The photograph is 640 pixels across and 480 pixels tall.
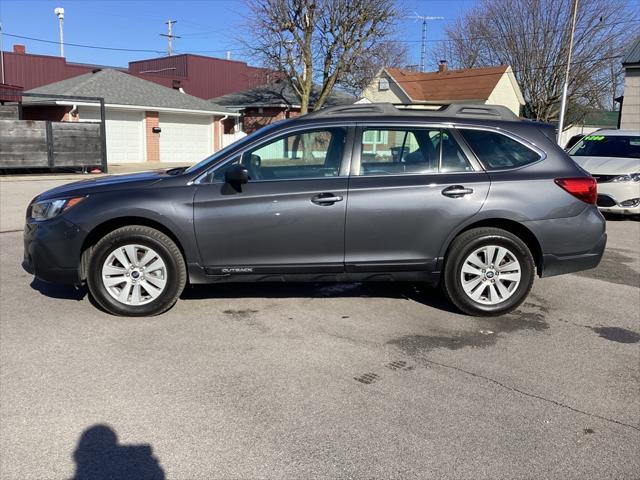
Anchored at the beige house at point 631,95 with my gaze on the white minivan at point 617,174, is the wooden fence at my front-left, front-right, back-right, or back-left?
front-right

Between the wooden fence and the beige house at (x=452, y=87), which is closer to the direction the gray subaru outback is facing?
the wooden fence

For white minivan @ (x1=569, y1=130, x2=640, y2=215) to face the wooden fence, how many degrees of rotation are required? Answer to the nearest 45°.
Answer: approximately 45° to its right

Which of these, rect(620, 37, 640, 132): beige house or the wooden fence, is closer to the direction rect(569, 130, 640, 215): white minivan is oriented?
the wooden fence

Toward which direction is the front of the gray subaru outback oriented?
to the viewer's left

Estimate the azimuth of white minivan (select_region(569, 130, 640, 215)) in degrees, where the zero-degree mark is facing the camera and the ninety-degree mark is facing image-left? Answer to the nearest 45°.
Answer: approximately 45°

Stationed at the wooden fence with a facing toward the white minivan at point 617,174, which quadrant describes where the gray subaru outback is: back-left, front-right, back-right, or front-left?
front-right

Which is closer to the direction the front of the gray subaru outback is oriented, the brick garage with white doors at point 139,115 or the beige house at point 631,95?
the brick garage with white doors

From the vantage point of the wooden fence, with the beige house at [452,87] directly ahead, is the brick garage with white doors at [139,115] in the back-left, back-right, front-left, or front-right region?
front-left

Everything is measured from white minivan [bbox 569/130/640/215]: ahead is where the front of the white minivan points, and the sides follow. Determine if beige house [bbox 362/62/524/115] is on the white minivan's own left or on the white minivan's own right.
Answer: on the white minivan's own right

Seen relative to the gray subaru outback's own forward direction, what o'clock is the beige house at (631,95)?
The beige house is roughly at 4 o'clock from the gray subaru outback.

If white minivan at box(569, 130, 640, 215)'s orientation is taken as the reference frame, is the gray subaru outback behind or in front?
in front

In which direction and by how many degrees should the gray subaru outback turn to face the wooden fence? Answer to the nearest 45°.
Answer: approximately 45° to its right

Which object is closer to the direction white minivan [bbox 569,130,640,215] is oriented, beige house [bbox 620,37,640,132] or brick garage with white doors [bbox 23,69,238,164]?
the brick garage with white doors
